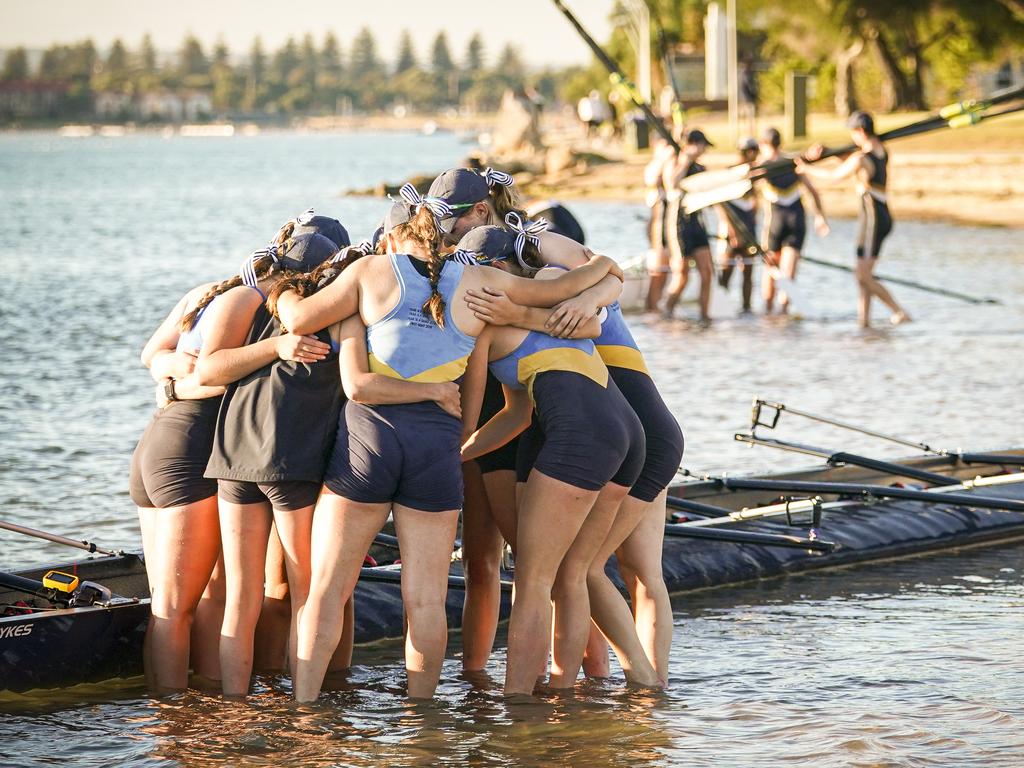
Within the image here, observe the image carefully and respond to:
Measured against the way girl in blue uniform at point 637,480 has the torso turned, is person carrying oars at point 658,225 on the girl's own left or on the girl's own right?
on the girl's own right

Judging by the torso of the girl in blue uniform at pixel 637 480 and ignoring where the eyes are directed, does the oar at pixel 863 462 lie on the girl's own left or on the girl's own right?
on the girl's own right

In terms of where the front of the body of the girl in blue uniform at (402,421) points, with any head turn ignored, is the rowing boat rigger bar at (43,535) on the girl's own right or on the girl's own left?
on the girl's own left

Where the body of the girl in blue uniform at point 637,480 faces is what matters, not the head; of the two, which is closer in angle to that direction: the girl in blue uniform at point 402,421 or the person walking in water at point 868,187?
the girl in blue uniform

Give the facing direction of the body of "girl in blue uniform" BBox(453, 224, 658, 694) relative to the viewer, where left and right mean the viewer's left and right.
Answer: facing away from the viewer and to the left of the viewer

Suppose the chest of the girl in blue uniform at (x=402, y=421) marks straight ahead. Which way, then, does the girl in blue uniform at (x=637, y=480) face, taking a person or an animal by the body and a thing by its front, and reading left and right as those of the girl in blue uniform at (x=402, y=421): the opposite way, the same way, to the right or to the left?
to the left

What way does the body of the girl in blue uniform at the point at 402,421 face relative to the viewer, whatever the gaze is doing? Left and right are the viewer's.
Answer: facing away from the viewer

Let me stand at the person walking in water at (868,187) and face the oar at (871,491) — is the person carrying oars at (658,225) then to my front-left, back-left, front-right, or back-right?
back-right

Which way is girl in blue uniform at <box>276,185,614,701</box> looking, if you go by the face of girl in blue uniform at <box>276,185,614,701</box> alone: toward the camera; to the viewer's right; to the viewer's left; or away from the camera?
away from the camera

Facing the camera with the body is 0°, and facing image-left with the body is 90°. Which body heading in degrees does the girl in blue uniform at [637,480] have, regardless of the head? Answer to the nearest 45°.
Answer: approximately 90°
